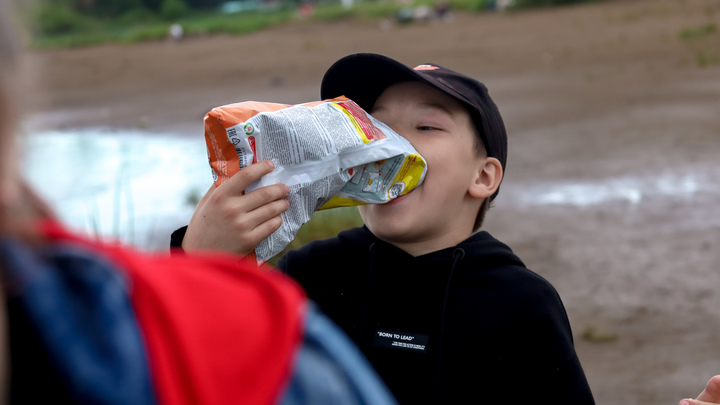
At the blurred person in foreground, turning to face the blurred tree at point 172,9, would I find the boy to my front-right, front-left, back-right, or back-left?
front-right

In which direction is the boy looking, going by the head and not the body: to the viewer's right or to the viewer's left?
to the viewer's left

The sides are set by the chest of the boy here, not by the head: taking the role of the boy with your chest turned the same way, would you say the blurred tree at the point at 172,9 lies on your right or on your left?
on your right

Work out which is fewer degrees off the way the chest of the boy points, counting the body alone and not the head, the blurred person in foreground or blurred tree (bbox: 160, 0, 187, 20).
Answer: the blurred person in foreground

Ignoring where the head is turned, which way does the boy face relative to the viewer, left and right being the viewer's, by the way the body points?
facing the viewer and to the left of the viewer

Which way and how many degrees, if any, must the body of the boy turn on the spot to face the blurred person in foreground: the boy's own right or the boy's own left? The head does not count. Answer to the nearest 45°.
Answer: approximately 45° to the boy's own left

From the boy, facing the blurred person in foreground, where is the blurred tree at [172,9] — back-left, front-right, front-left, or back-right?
back-right
